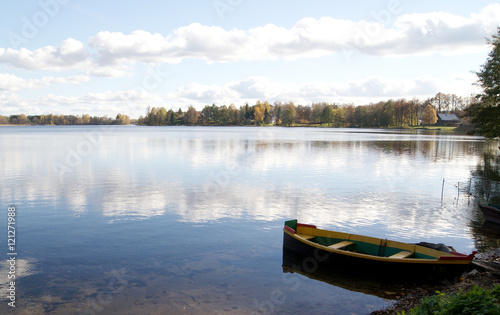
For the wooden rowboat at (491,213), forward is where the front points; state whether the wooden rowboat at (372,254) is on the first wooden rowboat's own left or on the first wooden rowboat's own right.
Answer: on the first wooden rowboat's own left

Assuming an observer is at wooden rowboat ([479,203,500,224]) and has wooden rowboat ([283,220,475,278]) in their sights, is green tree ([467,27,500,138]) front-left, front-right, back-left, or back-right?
back-right

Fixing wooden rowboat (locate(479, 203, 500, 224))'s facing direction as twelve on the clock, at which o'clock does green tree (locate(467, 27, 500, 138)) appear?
The green tree is roughly at 3 o'clock from the wooden rowboat.

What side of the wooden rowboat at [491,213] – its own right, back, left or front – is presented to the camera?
left
